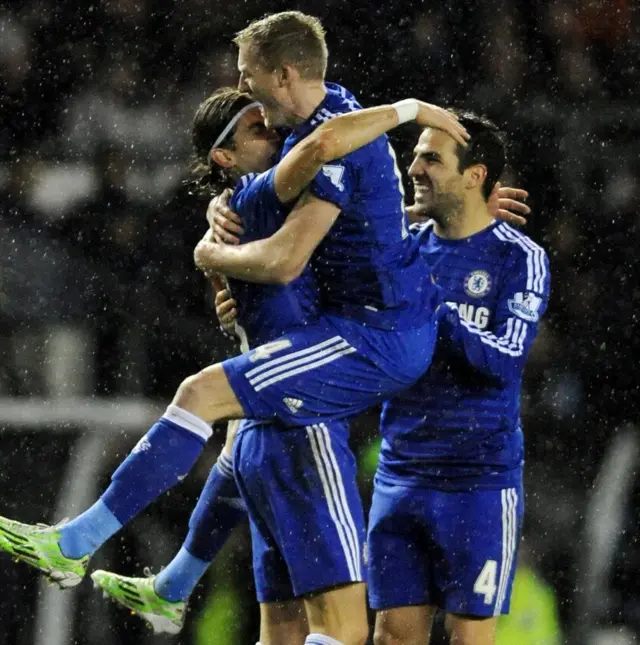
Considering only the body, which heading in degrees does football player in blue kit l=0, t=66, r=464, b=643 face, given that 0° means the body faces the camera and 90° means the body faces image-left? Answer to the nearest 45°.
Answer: approximately 90°

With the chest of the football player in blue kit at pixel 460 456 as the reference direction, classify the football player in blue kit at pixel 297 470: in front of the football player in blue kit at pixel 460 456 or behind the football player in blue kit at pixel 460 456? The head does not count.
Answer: in front

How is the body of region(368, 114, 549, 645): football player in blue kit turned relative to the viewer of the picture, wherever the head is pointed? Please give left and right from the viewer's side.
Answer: facing the viewer and to the left of the viewer

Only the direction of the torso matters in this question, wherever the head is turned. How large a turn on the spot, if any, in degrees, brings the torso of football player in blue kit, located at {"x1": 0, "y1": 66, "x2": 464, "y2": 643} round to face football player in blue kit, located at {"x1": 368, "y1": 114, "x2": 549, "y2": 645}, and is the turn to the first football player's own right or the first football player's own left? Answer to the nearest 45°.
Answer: approximately 135° to the first football player's own right
